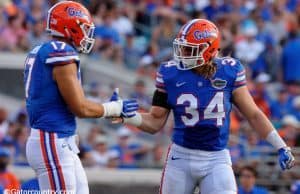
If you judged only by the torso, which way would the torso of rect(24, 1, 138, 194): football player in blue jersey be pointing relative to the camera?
to the viewer's right

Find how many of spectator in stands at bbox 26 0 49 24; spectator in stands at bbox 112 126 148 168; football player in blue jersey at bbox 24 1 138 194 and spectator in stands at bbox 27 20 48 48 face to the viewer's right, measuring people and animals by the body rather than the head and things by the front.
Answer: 1

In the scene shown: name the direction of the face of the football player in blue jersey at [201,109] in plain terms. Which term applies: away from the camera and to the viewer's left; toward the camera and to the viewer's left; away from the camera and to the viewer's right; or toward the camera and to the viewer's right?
toward the camera and to the viewer's left

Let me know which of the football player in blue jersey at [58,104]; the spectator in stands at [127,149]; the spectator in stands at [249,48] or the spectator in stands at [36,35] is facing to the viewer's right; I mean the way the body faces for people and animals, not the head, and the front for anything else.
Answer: the football player in blue jersey

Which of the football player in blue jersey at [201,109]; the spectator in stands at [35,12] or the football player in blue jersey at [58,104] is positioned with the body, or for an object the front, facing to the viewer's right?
the football player in blue jersey at [58,104]

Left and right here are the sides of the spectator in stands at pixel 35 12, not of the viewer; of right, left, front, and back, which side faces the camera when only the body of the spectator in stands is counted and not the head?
front

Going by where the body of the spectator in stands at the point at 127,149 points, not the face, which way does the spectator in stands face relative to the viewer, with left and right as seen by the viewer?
facing the viewer

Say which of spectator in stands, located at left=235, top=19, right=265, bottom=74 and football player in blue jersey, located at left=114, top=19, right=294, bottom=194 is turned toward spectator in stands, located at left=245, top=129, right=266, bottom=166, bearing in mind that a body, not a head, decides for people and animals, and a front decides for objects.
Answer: spectator in stands, located at left=235, top=19, right=265, bottom=74

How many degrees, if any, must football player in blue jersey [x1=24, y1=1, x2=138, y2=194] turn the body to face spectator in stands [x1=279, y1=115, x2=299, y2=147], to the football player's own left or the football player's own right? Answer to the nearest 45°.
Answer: approximately 45° to the football player's own left

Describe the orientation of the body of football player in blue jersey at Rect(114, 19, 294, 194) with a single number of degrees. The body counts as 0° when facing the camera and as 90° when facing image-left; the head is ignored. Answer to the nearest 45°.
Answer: approximately 0°

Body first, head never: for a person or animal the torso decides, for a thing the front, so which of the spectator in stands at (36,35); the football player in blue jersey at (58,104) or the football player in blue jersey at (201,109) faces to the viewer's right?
the football player in blue jersey at (58,104)

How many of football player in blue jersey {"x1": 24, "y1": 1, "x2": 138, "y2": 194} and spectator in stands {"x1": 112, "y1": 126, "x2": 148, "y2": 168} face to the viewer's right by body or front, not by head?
1

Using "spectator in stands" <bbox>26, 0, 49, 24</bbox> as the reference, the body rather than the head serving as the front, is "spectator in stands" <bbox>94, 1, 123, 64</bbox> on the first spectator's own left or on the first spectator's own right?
on the first spectator's own left

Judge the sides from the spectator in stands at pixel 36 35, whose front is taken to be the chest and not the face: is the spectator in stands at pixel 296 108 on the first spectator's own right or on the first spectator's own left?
on the first spectator's own left

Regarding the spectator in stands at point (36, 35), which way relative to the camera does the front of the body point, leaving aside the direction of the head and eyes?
toward the camera
